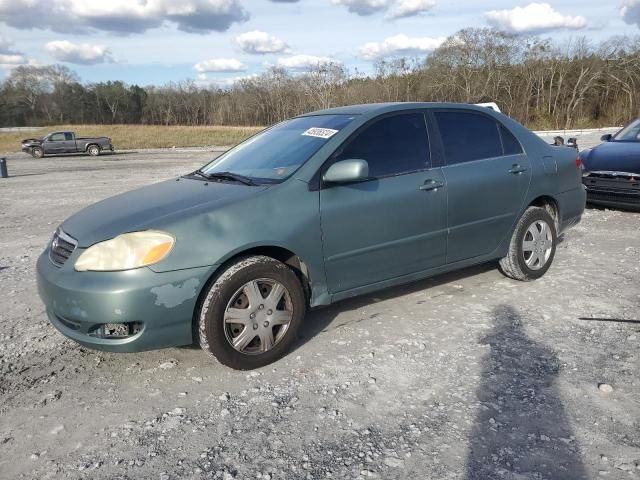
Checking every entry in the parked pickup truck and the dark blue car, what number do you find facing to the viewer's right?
0

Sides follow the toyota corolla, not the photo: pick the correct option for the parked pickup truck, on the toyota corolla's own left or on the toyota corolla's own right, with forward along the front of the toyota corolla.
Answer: on the toyota corolla's own right

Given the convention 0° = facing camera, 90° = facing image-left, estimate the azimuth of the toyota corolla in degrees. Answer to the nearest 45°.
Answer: approximately 45°

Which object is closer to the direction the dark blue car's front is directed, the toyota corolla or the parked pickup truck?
the toyota corolla

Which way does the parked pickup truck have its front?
to the viewer's left

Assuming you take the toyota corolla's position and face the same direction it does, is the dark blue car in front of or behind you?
behind

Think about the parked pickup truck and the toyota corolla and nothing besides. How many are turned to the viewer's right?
0
